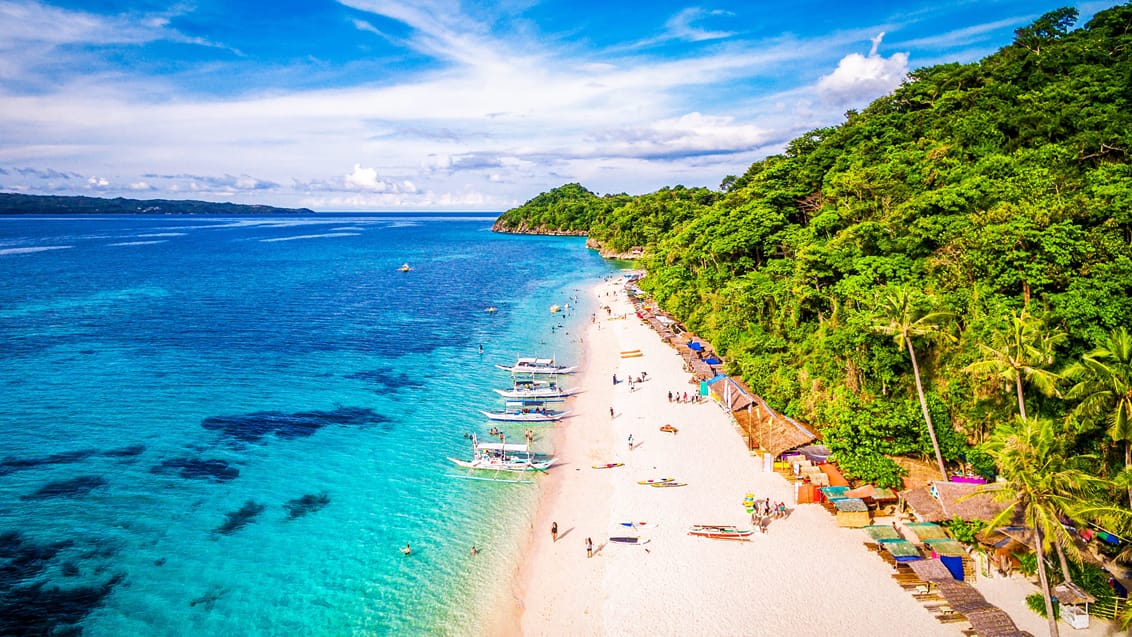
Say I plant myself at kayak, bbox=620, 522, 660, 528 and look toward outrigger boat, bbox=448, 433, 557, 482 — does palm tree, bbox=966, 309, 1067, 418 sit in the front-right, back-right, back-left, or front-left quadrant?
back-right

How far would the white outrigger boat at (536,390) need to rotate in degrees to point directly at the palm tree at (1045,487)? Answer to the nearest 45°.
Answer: approximately 45° to its right

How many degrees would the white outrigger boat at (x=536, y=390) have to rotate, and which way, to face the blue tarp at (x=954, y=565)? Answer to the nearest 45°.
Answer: approximately 45° to its right

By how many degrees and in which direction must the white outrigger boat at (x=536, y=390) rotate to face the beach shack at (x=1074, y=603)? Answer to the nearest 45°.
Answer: approximately 45° to its right

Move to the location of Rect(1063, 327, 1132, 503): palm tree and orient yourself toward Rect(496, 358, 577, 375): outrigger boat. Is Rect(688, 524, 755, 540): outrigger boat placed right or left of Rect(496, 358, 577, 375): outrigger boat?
left

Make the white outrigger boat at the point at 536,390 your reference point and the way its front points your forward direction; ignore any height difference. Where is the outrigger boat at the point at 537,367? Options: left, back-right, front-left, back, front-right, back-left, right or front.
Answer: left

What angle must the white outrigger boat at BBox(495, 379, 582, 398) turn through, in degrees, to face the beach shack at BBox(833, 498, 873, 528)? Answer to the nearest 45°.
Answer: approximately 45° to its right

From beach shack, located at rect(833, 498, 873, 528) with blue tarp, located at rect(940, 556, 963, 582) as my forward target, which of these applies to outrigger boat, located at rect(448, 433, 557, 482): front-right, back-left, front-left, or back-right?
back-right

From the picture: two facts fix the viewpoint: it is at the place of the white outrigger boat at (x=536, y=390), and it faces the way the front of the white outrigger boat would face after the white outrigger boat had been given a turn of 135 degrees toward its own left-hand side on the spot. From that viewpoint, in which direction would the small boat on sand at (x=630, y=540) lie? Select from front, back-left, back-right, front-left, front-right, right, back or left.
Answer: back-left

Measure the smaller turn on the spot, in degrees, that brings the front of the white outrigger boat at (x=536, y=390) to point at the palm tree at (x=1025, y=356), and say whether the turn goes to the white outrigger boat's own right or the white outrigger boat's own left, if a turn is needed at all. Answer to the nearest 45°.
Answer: approximately 45° to the white outrigger boat's own right

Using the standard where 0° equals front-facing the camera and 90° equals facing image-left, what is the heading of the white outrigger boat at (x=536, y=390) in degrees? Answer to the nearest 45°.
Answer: approximately 270°

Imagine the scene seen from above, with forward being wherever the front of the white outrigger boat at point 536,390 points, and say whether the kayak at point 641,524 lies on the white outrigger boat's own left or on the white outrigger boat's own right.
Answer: on the white outrigger boat's own right

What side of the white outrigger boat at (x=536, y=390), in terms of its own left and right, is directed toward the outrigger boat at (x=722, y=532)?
right

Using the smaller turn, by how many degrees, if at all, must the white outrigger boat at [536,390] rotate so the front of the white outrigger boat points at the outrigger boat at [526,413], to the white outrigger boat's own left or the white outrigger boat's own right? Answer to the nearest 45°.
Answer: approximately 90° to the white outrigger boat's own right

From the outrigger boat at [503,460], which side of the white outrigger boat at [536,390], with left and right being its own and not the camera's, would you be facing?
right

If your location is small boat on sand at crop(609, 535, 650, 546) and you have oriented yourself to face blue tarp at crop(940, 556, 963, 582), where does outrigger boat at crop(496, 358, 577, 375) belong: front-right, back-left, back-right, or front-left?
back-left
